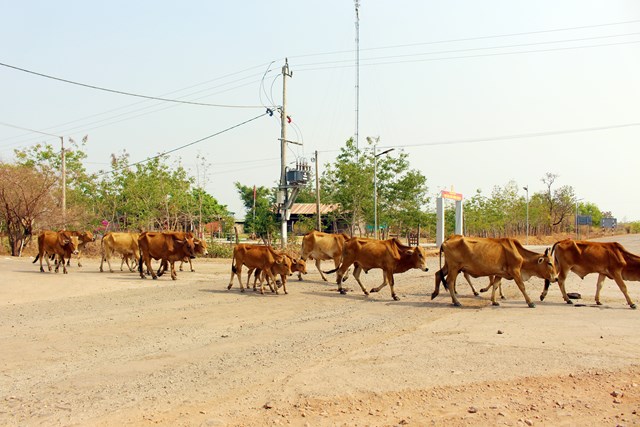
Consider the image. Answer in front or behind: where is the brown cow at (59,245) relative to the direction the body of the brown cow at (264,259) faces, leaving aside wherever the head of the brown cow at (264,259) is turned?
behind

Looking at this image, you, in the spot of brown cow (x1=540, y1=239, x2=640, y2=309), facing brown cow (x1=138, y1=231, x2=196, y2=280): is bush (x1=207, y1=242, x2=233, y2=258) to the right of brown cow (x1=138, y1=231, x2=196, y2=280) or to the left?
right

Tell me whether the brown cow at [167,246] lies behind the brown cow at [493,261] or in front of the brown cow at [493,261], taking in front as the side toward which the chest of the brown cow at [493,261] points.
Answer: behind

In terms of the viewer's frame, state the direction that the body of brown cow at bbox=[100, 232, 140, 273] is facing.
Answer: to the viewer's right

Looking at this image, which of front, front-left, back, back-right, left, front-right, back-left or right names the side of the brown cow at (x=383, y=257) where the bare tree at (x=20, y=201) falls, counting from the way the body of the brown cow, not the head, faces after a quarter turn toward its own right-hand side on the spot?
back-right

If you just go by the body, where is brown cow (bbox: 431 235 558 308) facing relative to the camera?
to the viewer's right

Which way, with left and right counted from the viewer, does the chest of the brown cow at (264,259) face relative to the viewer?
facing to the right of the viewer

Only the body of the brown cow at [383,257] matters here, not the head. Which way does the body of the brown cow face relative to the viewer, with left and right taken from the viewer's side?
facing to the right of the viewer
